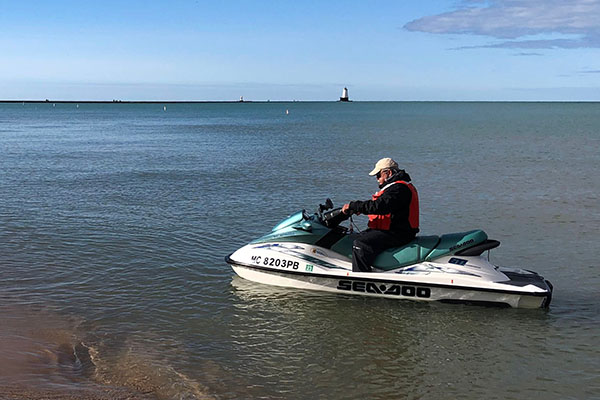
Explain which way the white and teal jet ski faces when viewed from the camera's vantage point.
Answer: facing to the left of the viewer

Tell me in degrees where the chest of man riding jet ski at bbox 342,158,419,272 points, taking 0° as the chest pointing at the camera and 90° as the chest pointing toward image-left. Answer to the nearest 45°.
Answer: approximately 90°
